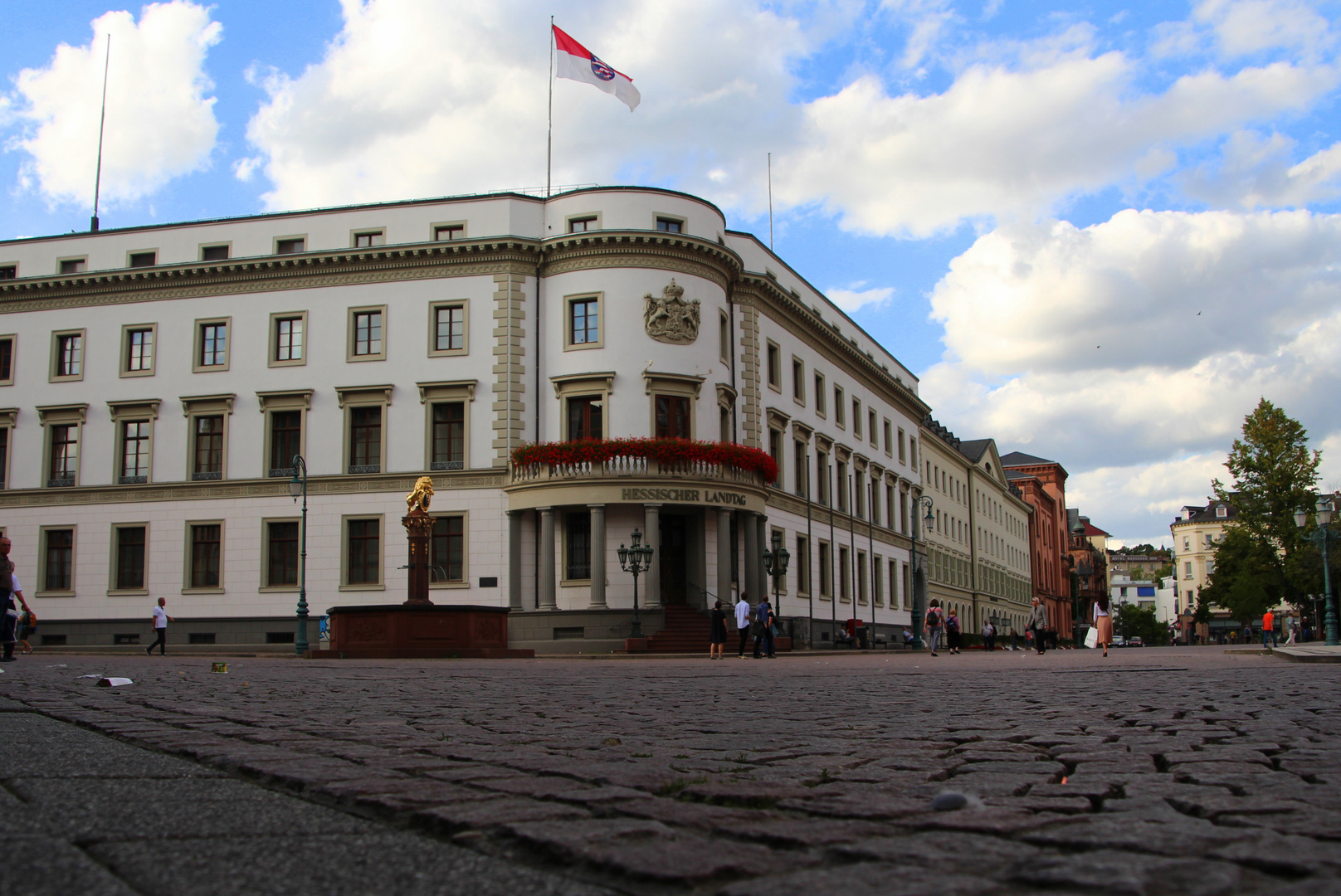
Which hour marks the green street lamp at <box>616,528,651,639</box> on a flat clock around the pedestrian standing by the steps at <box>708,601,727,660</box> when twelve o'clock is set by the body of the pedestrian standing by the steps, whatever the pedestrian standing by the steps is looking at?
The green street lamp is roughly at 11 o'clock from the pedestrian standing by the steps.

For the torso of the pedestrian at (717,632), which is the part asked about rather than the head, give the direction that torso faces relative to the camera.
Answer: away from the camera

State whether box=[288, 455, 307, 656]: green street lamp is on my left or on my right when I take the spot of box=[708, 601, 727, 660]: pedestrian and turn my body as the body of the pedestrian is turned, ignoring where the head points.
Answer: on my left
